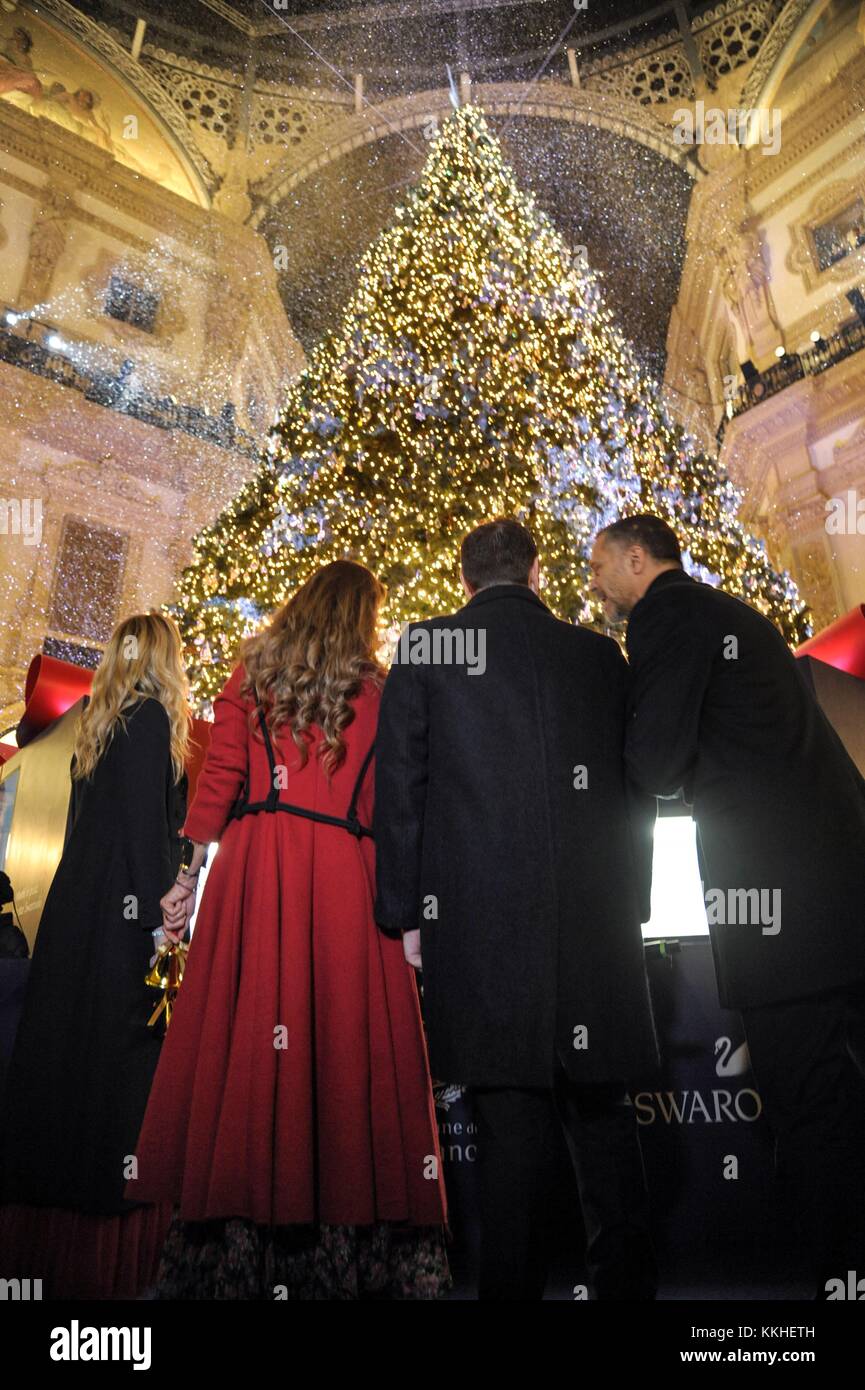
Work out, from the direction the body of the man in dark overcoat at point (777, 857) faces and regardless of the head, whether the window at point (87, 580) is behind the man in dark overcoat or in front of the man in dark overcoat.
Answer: in front

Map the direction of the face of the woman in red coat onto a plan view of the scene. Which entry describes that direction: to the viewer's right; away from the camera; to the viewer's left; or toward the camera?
away from the camera

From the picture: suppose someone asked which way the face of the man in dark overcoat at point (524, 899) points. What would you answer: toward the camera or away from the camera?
away from the camera

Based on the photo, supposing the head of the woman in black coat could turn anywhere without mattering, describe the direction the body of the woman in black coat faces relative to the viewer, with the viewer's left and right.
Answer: facing away from the viewer and to the right of the viewer

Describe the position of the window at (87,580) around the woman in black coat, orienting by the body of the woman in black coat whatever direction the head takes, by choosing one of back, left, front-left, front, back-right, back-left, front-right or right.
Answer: front-left

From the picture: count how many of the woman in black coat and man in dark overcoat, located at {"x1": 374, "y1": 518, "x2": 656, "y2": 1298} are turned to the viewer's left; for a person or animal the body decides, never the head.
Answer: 0

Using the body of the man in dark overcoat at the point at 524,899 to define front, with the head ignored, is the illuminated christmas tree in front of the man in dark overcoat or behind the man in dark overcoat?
in front

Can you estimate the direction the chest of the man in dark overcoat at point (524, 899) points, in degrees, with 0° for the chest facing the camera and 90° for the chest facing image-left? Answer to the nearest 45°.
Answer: approximately 180°

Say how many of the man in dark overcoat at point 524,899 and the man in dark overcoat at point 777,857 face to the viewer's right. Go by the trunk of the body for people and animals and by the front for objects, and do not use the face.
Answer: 0

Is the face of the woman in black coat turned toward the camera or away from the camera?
away from the camera
